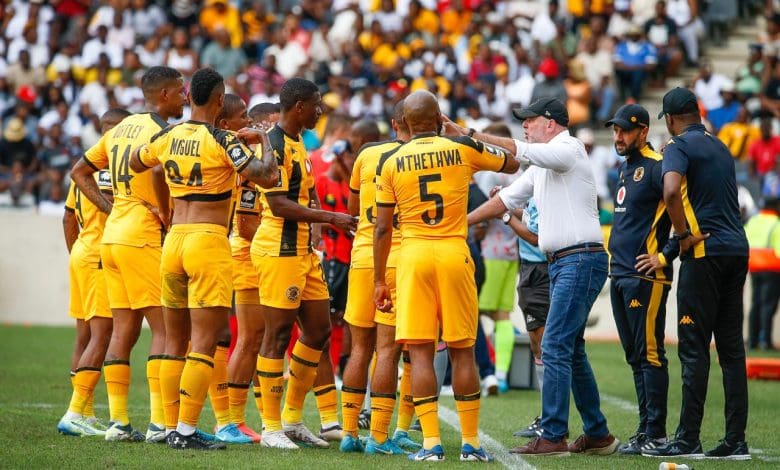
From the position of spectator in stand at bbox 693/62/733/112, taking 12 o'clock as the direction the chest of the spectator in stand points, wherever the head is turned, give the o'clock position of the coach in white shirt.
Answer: The coach in white shirt is roughly at 12 o'clock from the spectator in stand.

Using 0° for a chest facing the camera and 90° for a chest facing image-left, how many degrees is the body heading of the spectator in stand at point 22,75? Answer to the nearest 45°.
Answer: approximately 0°

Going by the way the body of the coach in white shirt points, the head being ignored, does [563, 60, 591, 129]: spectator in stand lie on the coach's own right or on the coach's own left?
on the coach's own right

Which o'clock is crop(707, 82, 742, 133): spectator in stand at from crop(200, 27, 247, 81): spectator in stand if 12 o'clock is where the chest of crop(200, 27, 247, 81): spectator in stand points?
crop(707, 82, 742, 133): spectator in stand is roughly at 10 o'clock from crop(200, 27, 247, 81): spectator in stand.

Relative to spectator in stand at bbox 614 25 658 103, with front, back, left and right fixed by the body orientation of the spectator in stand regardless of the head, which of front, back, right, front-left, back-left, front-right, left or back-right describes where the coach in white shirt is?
front

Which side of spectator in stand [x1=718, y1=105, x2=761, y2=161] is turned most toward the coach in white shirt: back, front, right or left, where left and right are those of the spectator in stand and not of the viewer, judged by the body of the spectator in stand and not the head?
front

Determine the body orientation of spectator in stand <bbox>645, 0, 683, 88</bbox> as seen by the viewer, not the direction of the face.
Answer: toward the camera

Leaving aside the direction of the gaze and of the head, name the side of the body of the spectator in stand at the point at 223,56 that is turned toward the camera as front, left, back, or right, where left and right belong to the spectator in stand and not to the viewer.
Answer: front

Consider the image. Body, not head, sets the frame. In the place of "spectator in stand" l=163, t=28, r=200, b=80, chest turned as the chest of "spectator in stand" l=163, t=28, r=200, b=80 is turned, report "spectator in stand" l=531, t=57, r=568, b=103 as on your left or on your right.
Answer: on your left

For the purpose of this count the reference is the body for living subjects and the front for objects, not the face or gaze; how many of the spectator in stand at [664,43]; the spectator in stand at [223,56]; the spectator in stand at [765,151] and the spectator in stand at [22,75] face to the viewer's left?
0

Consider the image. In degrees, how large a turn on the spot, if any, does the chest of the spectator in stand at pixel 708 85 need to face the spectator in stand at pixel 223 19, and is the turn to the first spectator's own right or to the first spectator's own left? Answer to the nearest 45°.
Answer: approximately 90° to the first spectator's own right

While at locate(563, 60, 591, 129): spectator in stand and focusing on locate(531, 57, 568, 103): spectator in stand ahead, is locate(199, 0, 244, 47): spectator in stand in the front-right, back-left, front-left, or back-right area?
front-right

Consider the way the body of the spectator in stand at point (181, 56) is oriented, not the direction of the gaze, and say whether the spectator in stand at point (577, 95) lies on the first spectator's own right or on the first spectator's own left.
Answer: on the first spectator's own left

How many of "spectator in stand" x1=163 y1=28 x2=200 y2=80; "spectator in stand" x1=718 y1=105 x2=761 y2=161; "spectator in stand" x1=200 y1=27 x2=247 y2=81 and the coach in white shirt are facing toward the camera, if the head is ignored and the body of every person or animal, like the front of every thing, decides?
3

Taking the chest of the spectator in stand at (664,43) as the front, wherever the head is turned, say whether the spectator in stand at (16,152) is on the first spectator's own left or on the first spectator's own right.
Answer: on the first spectator's own right

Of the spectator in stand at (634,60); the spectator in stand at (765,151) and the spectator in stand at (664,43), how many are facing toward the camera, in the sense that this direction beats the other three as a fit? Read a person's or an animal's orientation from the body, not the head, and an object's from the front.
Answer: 3

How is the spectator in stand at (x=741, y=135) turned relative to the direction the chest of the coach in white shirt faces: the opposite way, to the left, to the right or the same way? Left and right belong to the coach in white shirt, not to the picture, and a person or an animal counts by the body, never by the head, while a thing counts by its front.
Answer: to the left
